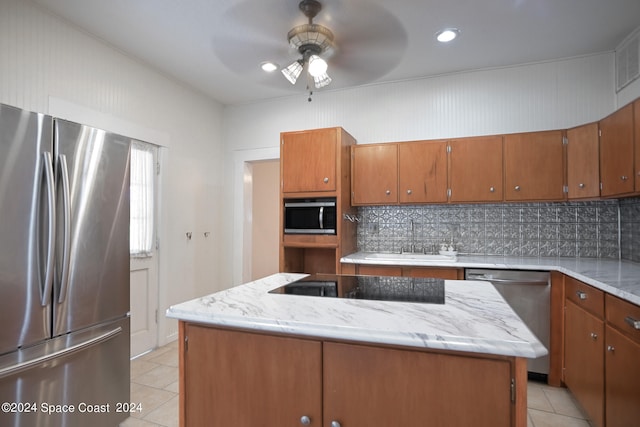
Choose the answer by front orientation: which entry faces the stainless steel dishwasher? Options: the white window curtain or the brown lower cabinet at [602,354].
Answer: the white window curtain

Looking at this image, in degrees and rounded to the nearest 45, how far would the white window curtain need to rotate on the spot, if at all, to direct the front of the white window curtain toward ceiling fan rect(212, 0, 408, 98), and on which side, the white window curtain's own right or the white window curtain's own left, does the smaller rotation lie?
0° — it already faces it

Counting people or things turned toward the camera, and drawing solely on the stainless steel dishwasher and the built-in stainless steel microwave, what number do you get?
2

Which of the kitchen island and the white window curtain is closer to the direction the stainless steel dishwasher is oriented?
the kitchen island

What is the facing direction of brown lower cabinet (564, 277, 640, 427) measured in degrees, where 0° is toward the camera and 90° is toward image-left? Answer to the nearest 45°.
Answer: approximately 45°

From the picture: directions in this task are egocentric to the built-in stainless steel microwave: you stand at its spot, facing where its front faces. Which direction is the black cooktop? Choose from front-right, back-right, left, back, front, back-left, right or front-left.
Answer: front

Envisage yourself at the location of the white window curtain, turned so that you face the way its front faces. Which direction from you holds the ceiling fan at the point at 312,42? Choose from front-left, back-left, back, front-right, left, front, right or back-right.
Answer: front

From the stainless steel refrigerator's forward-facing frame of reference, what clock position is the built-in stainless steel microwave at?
The built-in stainless steel microwave is roughly at 10 o'clock from the stainless steel refrigerator.

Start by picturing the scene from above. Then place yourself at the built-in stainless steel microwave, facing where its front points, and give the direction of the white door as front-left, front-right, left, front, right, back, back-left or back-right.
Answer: right

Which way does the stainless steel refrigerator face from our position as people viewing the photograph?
facing the viewer and to the right of the viewer

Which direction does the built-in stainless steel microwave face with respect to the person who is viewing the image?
facing the viewer

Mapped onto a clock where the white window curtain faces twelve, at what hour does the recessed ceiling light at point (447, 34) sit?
The recessed ceiling light is roughly at 12 o'clock from the white window curtain.

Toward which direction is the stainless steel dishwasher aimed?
toward the camera

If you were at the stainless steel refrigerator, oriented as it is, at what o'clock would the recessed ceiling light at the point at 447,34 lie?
The recessed ceiling light is roughly at 11 o'clock from the stainless steel refrigerator.

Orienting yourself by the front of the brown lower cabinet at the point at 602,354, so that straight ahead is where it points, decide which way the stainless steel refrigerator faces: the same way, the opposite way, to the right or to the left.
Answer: the opposite way
